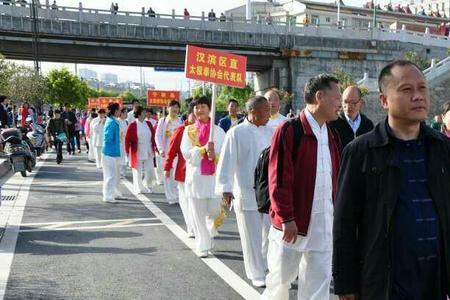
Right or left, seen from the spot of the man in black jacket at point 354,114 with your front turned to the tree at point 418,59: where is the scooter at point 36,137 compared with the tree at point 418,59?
left

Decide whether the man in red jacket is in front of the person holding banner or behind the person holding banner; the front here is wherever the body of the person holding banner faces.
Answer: in front

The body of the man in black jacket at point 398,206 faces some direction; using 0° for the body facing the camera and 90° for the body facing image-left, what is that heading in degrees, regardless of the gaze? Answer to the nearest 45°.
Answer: approximately 315°

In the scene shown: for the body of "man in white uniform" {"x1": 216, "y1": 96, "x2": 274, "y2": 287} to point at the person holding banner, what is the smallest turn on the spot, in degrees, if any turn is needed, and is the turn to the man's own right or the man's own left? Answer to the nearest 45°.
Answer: approximately 180°

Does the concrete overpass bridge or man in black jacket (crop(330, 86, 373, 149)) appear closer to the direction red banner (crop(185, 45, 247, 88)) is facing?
the man in black jacket

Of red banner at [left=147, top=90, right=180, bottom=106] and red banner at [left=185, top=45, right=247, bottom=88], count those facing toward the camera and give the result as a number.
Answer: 2

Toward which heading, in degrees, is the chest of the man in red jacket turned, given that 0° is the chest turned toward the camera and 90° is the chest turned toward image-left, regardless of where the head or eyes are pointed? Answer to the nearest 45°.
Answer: approximately 315°

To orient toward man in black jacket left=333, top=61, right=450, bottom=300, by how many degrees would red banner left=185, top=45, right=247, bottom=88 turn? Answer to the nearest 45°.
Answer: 0° — it already faces them

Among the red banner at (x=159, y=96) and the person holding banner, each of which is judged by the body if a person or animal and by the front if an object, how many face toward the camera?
2

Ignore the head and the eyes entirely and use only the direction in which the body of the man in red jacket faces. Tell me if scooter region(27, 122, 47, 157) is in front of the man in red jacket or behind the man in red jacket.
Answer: behind

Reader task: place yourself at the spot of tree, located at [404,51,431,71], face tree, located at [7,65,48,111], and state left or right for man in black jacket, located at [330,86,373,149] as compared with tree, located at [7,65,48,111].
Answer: left

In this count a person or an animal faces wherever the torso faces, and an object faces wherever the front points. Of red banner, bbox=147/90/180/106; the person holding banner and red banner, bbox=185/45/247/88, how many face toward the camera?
3

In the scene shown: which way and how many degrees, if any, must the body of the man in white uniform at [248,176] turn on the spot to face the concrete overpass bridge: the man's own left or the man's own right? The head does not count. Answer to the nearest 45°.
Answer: approximately 135° to the man's own left

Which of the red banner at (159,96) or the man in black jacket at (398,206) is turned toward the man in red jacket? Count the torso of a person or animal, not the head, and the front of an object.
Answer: the red banner

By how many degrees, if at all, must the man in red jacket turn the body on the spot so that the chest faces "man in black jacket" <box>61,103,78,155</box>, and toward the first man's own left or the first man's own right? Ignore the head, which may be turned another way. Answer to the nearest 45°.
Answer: approximately 180°

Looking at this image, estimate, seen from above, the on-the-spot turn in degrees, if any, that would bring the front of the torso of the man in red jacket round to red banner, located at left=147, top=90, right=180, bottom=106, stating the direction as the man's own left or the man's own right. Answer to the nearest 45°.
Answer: approximately 135° to the man's own left

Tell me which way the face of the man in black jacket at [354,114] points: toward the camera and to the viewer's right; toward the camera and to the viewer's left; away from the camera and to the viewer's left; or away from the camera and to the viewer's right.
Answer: toward the camera and to the viewer's left

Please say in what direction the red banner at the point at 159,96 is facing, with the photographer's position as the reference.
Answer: facing the viewer

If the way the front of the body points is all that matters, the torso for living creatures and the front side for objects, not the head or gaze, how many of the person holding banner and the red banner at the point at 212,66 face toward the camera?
2

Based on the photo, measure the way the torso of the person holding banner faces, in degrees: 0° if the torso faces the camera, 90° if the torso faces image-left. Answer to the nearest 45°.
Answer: approximately 0°

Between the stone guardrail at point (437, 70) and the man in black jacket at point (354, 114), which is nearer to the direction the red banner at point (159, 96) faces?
the man in black jacket

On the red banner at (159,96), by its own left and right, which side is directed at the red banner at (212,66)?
front
